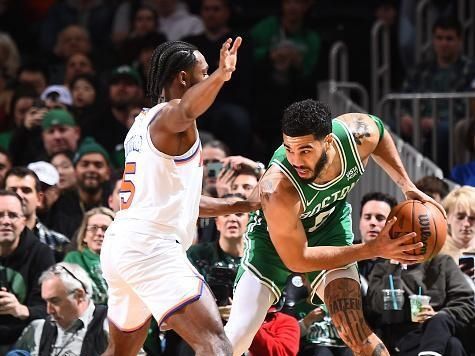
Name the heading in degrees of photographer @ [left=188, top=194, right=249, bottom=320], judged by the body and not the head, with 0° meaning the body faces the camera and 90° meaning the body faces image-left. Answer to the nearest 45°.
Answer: approximately 0°

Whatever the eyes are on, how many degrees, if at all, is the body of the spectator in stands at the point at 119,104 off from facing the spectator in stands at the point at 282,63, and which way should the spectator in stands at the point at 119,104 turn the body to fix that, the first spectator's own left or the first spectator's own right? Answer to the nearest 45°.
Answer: approximately 90° to the first spectator's own left

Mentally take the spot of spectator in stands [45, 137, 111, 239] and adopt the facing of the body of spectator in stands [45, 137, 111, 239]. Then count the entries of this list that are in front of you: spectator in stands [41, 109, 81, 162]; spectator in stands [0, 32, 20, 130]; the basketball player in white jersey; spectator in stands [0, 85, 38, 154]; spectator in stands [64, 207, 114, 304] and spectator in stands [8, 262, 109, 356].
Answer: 3

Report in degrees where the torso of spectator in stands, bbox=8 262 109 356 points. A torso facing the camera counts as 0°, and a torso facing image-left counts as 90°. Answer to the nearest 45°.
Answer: approximately 45°

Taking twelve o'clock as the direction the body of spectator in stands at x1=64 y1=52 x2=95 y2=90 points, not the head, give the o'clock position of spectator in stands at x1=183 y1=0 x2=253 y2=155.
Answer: spectator in stands at x1=183 y1=0 x2=253 y2=155 is roughly at 10 o'clock from spectator in stands at x1=64 y1=52 x2=95 y2=90.

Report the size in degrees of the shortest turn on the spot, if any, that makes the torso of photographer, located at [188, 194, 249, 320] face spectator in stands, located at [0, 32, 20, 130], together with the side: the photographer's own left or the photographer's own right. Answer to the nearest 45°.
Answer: approximately 135° to the photographer's own right

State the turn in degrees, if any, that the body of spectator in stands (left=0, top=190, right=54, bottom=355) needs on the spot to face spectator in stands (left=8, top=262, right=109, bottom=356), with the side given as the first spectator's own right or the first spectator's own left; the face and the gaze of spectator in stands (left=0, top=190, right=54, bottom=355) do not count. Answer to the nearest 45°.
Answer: approximately 45° to the first spectator's own left

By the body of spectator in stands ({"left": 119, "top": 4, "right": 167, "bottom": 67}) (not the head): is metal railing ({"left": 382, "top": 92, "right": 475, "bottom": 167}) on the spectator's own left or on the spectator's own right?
on the spectator's own left

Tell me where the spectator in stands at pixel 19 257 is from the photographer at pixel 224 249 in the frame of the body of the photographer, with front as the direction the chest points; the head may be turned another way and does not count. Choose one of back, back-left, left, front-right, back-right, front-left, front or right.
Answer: right
